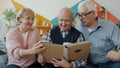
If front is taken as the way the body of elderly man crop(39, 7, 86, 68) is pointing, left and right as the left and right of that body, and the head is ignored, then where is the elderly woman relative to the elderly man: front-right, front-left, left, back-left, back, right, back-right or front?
right

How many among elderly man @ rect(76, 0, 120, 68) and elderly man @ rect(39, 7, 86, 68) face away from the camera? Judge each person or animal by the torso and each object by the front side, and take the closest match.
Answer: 0

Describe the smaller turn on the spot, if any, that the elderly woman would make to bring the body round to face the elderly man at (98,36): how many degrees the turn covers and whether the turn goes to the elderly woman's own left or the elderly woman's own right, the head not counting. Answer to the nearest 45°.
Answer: approximately 45° to the elderly woman's own left

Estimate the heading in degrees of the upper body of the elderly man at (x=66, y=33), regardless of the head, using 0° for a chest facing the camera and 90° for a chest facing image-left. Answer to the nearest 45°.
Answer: approximately 0°

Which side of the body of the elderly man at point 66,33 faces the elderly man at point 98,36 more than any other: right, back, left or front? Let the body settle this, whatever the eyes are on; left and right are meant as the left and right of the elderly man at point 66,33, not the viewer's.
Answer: left

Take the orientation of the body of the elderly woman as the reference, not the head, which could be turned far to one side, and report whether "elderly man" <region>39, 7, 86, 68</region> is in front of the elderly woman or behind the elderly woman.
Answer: in front

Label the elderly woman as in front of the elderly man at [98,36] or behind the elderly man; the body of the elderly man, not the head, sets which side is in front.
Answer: in front
